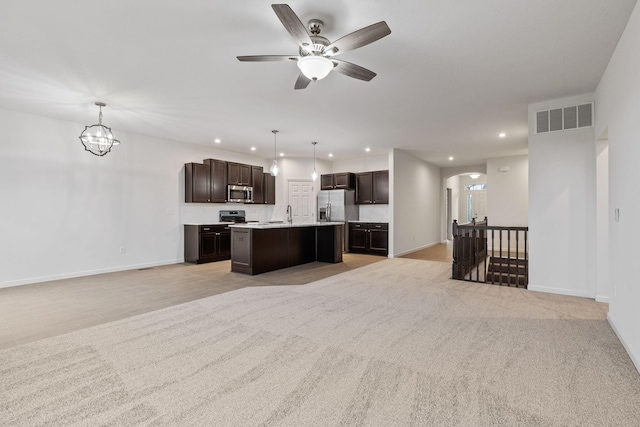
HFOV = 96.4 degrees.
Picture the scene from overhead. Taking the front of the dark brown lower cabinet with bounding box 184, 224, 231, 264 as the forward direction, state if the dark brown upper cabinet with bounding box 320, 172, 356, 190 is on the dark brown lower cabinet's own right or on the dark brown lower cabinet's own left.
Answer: on the dark brown lower cabinet's own left

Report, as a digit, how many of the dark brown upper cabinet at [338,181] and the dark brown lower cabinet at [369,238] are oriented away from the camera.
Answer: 0

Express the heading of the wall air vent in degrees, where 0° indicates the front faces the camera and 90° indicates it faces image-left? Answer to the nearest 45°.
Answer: approximately 45°

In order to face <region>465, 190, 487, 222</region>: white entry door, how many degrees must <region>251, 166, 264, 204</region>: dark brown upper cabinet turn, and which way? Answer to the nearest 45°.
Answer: approximately 45° to its left

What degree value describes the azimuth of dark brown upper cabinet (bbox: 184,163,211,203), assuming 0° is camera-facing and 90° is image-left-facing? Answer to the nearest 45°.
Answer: approximately 315°

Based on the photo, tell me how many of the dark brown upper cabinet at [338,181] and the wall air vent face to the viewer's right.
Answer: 0

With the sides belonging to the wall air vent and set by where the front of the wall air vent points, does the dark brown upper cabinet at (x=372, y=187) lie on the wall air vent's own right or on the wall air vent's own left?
on the wall air vent's own right

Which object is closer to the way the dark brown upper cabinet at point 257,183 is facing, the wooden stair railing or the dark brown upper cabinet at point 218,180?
the wooden stair railing

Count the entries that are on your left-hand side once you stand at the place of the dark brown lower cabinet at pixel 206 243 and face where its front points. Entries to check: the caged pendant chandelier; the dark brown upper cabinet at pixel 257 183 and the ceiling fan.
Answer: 1

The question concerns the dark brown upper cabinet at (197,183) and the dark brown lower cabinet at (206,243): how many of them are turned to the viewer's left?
0
